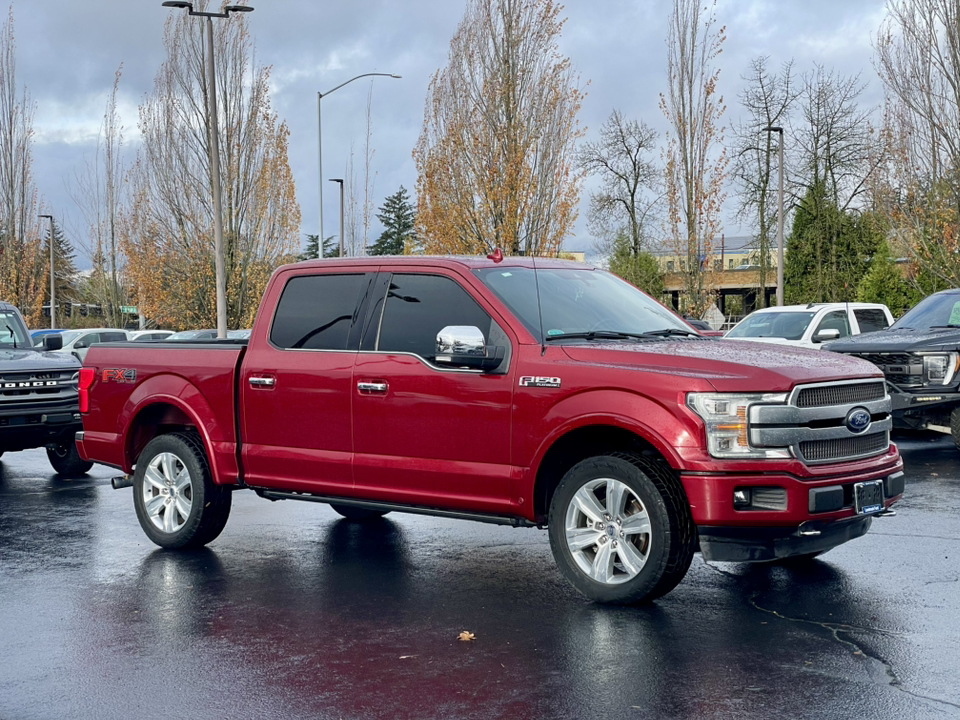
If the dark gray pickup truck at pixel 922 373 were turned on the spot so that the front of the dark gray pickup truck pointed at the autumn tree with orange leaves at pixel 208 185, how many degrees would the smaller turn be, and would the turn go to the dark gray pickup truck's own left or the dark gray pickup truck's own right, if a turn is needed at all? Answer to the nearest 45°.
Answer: approximately 90° to the dark gray pickup truck's own right

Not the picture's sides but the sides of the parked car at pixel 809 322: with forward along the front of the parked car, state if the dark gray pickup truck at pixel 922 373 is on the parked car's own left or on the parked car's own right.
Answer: on the parked car's own left

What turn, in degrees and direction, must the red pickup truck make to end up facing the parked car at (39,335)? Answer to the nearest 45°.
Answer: approximately 180°

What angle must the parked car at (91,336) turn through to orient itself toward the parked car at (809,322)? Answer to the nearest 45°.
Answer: approximately 90° to its left

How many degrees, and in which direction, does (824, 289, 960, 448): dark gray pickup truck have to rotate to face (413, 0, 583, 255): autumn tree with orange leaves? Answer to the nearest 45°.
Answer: approximately 90° to its right

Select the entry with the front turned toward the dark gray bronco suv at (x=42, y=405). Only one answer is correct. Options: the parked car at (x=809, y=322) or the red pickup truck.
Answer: the parked car

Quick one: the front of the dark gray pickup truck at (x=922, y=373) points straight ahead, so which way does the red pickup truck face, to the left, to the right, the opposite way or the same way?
to the left

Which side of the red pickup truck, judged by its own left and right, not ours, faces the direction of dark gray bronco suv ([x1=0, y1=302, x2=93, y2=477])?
back

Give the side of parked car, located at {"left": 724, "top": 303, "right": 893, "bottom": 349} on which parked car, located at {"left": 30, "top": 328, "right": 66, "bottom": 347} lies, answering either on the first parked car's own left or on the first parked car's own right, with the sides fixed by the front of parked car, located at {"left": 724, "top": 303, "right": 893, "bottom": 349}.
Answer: on the first parked car's own right

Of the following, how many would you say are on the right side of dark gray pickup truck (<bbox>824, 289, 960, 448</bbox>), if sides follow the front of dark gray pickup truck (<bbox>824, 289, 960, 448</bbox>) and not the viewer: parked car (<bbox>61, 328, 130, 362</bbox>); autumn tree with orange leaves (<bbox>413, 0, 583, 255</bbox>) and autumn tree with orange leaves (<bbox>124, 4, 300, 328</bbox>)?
3

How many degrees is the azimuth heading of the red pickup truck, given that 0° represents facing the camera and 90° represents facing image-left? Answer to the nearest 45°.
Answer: approximately 315°

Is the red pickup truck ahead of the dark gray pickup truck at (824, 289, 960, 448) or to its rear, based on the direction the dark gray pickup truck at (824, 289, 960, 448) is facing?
ahead

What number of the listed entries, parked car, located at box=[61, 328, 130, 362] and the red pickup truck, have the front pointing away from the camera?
0

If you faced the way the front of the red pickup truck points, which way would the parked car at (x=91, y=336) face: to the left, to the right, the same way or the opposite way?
to the right

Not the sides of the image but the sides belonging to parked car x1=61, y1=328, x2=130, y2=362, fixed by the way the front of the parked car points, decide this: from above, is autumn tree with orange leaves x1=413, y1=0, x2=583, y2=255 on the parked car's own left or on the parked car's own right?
on the parked car's own left
